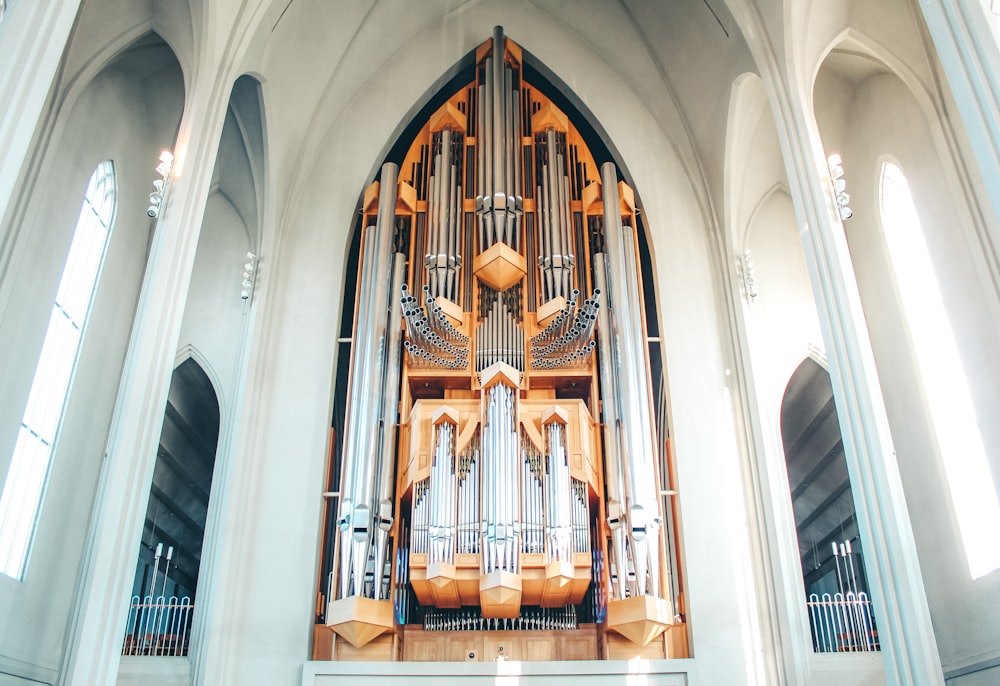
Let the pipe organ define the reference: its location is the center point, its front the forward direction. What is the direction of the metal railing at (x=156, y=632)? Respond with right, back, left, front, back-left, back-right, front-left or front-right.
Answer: right

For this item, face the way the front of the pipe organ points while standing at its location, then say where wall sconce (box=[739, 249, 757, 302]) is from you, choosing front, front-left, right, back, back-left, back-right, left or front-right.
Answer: left

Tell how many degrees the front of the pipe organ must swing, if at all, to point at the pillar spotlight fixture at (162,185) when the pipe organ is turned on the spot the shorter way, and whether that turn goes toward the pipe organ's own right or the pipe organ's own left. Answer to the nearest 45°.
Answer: approximately 45° to the pipe organ's own right

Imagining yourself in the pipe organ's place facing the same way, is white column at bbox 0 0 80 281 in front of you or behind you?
in front

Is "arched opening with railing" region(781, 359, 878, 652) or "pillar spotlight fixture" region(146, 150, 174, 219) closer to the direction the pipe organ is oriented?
the pillar spotlight fixture

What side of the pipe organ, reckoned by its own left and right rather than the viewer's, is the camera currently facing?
front

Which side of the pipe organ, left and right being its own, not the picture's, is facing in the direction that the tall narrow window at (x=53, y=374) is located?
right

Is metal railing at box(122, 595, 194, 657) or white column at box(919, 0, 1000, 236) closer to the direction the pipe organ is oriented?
the white column

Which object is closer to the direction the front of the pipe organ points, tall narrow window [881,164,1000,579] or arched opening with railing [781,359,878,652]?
the tall narrow window

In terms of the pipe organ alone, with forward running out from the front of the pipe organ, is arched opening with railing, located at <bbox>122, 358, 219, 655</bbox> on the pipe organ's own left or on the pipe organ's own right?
on the pipe organ's own right
